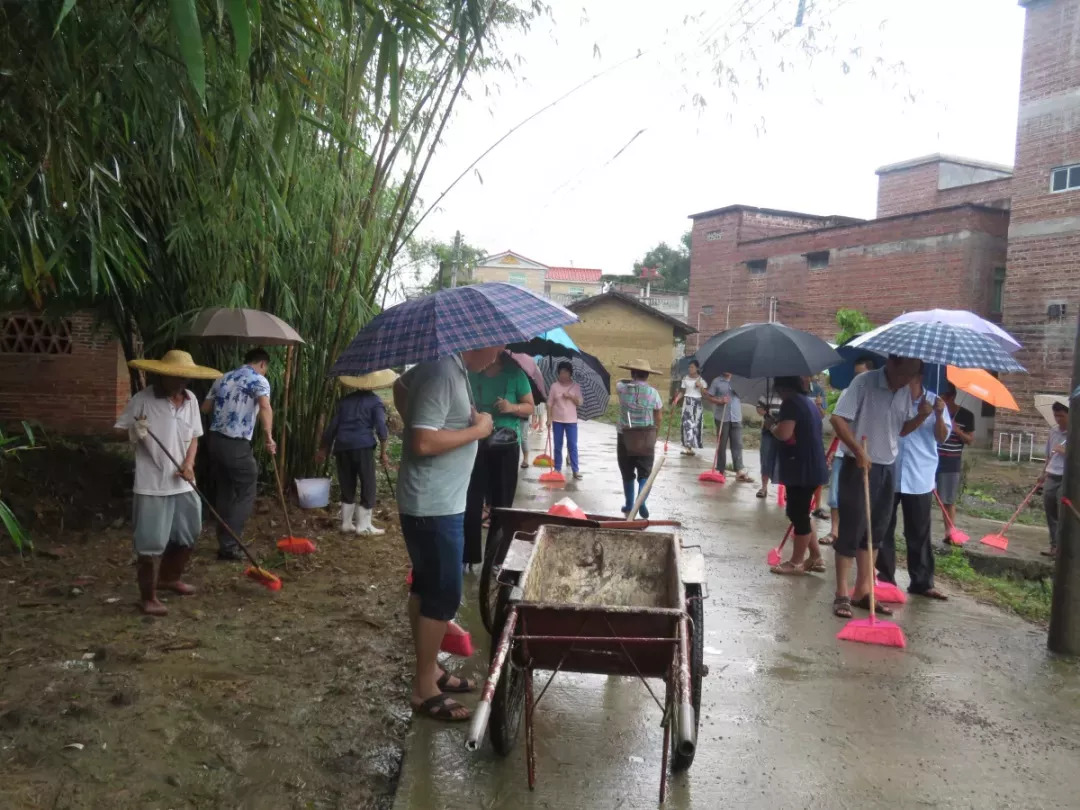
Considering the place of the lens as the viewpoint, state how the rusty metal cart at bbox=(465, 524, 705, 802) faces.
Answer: facing away from the viewer

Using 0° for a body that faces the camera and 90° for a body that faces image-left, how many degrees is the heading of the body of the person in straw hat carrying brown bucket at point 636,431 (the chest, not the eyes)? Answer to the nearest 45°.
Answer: approximately 180°

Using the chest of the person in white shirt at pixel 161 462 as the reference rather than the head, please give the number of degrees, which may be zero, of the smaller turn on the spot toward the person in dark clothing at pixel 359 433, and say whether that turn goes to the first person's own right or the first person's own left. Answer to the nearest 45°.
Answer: approximately 90° to the first person's own left

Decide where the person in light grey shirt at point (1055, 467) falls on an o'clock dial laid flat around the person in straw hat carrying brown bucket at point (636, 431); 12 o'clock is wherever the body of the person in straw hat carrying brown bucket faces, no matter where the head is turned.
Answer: The person in light grey shirt is roughly at 3 o'clock from the person in straw hat carrying brown bucket.

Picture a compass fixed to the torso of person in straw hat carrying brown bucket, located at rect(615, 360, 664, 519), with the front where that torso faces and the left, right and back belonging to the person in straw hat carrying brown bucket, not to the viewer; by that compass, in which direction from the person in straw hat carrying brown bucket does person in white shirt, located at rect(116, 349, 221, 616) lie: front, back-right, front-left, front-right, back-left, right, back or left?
back-left

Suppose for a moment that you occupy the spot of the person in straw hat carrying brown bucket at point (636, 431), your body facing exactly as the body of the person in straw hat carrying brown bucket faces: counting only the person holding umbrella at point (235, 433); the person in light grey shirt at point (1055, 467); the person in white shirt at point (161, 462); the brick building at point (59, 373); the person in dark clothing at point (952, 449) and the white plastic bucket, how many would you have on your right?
2

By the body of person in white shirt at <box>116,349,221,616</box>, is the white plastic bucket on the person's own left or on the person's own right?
on the person's own left
